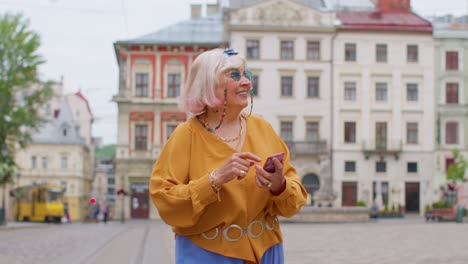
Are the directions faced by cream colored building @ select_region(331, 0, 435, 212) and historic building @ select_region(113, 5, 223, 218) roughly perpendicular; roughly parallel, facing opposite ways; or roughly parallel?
roughly parallel

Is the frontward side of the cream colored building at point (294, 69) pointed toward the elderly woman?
yes

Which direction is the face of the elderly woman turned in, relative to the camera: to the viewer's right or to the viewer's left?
to the viewer's right

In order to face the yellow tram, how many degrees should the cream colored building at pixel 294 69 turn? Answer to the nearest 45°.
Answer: approximately 90° to its right

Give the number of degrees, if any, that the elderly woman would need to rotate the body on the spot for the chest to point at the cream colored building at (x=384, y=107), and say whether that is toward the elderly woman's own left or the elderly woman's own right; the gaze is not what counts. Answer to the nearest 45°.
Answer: approximately 135° to the elderly woman's own left

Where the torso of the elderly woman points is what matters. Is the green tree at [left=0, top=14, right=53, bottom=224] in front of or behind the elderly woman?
behind

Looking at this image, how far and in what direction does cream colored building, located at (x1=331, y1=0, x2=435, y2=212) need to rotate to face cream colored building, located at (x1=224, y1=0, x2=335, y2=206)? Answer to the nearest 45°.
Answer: approximately 90° to its right

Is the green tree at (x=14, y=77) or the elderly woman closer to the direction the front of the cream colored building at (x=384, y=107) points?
the elderly woman

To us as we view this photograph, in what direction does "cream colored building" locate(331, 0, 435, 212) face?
facing the viewer

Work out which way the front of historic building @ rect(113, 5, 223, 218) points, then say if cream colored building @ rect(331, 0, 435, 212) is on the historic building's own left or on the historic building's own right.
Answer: on the historic building's own left

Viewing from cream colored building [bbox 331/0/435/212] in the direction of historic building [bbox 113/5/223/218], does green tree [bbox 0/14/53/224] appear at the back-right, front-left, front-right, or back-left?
front-left

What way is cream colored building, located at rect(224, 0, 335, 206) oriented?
toward the camera

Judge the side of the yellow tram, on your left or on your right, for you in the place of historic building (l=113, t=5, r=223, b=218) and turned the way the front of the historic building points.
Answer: on your right
